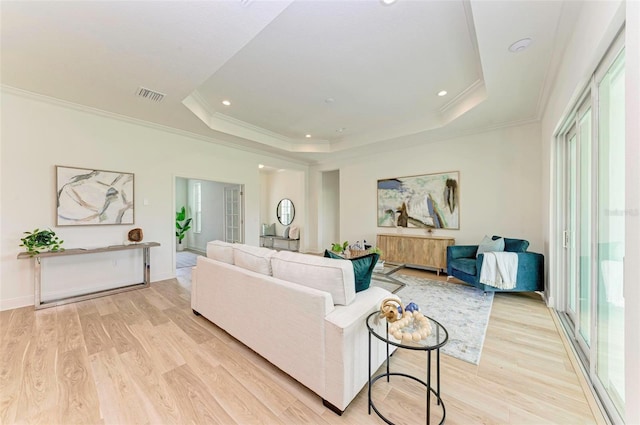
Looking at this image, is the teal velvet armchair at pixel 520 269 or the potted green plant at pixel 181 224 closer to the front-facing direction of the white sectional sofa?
the teal velvet armchair

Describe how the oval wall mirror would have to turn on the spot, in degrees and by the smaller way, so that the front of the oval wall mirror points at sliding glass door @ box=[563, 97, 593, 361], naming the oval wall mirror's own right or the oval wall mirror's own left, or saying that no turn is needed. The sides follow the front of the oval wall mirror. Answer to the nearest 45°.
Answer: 0° — it already faces it

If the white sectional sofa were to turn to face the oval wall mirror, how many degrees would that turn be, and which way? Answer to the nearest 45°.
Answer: approximately 45° to its left

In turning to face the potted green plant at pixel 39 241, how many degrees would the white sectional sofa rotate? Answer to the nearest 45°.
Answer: approximately 90° to its left

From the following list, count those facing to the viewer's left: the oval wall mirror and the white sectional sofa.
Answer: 0

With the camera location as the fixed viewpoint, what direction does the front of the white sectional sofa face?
facing away from the viewer and to the right of the viewer

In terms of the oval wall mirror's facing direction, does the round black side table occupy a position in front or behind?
in front

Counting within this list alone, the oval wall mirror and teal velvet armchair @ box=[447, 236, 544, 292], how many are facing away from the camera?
0

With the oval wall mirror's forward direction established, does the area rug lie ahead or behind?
ahead
